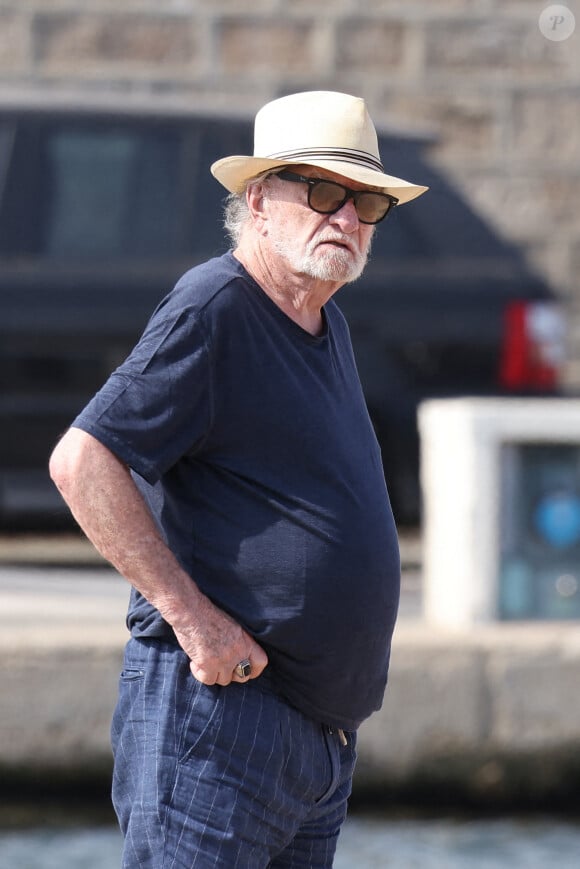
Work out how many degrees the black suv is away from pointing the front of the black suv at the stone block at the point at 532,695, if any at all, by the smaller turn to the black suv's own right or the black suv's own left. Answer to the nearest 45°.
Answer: approximately 135° to the black suv's own left

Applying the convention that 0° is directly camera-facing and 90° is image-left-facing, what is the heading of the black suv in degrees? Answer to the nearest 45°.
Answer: approximately 90°

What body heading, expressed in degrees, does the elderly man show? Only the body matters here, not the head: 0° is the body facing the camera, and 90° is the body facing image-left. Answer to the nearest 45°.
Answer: approximately 315°

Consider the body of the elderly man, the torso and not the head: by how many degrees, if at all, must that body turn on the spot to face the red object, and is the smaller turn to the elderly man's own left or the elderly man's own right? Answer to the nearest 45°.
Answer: approximately 135° to the elderly man's own left

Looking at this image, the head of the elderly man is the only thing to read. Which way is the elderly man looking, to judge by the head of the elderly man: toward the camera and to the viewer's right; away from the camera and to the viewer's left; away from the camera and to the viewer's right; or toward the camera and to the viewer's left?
toward the camera and to the viewer's right

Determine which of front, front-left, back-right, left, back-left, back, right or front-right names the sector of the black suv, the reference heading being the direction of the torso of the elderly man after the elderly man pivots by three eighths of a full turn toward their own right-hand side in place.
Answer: right

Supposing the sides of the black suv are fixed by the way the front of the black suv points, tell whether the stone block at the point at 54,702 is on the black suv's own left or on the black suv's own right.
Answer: on the black suv's own left

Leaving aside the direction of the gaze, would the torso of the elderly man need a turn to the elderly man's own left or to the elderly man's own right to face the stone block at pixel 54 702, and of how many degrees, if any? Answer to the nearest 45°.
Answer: approximately 135° to the elderly man's own left

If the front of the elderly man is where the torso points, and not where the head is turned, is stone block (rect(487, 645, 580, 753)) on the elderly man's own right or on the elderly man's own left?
on the elderly man's own left

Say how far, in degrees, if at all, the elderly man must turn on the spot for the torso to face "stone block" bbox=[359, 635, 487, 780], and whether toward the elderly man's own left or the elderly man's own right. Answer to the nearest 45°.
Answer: approximately 135° to the elderly man's own left
